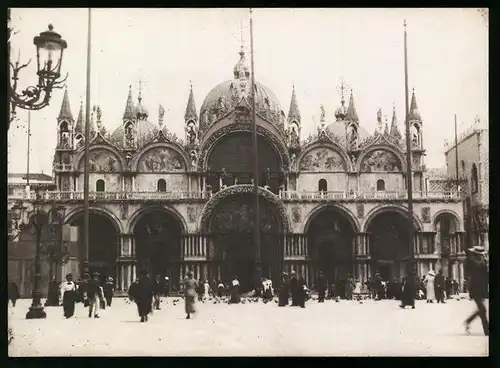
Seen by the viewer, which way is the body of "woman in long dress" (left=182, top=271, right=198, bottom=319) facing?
away from the camera

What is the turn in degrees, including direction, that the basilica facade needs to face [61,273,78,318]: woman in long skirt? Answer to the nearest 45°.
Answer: approximately 45° to its right

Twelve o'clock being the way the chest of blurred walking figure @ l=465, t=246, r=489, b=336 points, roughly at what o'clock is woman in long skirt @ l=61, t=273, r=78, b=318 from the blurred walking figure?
The woman in long skirt is roughly at 6 o'clock from the blurred walking figure.

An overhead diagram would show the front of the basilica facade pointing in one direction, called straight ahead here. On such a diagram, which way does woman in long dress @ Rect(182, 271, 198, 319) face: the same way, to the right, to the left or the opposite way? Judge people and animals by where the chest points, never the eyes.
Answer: the opposite way

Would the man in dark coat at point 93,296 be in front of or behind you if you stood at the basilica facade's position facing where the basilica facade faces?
in front

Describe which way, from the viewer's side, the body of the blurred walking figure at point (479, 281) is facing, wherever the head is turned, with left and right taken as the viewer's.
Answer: facing to the right of the viewer

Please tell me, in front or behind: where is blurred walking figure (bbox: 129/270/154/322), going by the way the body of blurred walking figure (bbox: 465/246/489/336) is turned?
behind
